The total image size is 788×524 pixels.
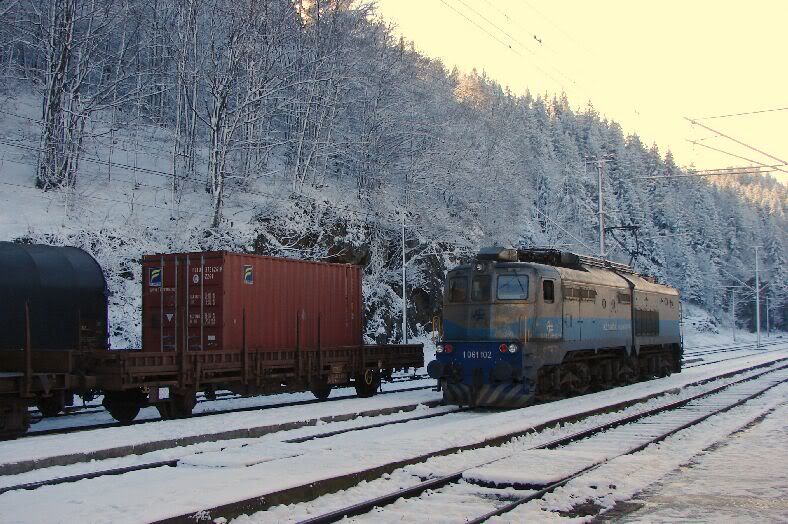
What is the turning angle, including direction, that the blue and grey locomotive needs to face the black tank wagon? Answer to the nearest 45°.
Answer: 0° — it already faces it

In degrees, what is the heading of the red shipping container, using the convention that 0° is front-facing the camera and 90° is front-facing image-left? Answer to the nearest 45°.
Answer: approximately 45°

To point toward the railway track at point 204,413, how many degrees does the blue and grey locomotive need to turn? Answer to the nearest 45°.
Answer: approximately 45° to its right

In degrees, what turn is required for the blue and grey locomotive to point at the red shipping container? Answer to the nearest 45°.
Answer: approximately 45° to its right

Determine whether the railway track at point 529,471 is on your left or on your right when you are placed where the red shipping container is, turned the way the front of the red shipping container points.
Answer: on your left
